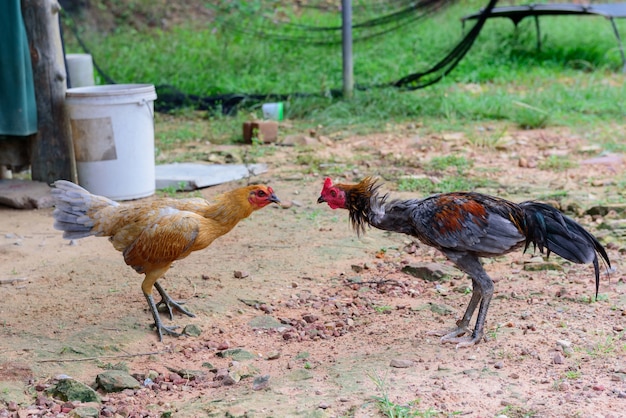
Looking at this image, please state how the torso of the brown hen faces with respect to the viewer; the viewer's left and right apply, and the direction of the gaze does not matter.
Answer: facing to the right of the viewer

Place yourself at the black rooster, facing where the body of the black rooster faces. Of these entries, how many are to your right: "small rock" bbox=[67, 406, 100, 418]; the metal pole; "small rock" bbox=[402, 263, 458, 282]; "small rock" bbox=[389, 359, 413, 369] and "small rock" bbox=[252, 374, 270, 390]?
2

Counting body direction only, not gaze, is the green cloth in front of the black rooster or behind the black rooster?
in front

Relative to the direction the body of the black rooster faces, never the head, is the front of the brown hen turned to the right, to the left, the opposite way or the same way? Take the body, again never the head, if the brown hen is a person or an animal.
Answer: the opposite way

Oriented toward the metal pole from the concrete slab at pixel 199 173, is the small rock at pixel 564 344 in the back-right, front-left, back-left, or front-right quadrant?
back-right

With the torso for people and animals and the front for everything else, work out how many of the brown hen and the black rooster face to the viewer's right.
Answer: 1

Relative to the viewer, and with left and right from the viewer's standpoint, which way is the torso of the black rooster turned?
facing to the left of the viewer

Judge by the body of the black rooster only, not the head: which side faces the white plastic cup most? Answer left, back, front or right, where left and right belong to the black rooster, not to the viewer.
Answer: right

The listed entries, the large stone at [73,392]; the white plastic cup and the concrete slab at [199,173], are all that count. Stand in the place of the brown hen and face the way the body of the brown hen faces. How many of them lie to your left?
2

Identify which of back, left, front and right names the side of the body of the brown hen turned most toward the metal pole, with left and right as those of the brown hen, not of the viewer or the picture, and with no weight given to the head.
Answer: left

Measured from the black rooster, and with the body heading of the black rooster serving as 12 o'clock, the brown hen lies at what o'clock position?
The brown hen is roughly at 12 o'clock from the black rooster.

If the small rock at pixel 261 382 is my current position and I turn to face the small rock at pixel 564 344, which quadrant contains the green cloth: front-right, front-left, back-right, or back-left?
back-left
